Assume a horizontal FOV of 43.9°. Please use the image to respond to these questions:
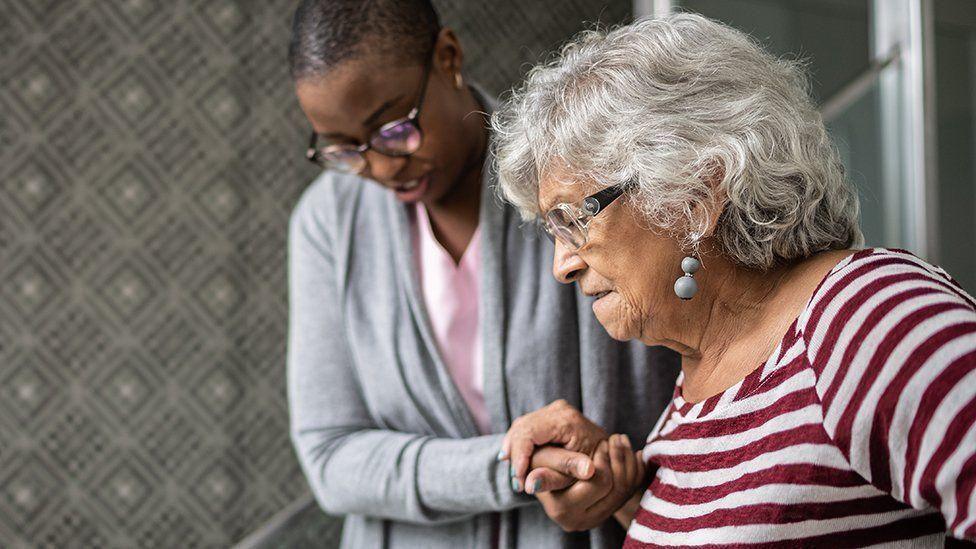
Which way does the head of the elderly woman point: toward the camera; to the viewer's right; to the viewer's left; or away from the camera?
to the viewer's left

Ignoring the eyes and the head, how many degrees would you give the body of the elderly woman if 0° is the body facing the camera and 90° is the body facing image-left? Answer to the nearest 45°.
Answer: approximately 45°
